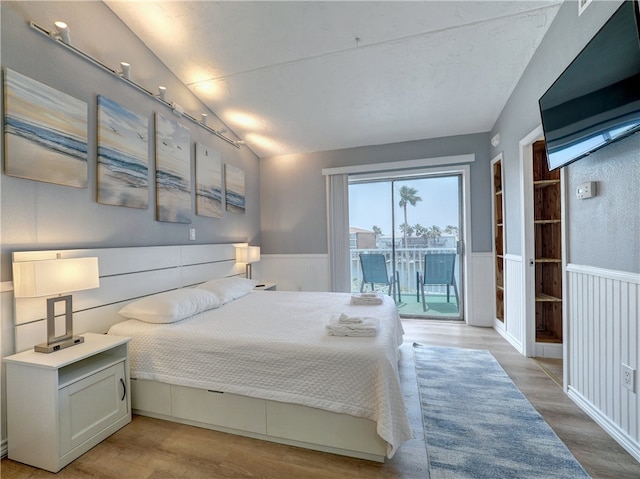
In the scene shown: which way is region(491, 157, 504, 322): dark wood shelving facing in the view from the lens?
facing to the left of the viewer

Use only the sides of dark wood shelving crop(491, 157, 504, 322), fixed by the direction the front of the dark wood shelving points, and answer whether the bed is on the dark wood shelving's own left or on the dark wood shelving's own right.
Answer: on the dark wood shelving's own left

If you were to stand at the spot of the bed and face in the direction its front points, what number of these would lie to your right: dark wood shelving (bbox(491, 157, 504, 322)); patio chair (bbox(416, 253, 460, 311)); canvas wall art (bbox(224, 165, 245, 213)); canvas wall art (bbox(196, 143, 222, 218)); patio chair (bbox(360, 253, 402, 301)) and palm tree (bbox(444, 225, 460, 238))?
0

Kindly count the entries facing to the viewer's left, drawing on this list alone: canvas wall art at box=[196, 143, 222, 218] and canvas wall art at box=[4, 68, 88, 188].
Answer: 0

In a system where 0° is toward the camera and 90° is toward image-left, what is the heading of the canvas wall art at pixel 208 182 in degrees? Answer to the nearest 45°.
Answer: approximately 315°

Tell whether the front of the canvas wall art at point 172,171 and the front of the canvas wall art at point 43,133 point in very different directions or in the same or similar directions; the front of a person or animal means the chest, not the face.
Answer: same or similar directions

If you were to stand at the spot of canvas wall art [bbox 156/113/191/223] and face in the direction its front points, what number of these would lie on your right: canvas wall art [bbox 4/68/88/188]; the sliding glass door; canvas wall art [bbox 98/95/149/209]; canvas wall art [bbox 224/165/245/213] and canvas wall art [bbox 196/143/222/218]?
2

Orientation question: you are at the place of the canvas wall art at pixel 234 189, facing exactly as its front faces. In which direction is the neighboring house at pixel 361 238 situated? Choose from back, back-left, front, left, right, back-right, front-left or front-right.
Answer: front-left

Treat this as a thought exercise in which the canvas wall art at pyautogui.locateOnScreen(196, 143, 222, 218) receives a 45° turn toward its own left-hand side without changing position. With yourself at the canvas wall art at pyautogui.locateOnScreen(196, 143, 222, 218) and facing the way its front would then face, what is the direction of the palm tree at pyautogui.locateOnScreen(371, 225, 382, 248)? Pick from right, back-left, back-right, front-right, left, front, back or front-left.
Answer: front

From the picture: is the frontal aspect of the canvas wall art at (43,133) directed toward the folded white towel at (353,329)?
yes

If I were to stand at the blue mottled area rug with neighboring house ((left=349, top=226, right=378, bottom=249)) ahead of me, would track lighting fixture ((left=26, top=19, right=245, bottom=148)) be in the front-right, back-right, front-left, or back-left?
front-left

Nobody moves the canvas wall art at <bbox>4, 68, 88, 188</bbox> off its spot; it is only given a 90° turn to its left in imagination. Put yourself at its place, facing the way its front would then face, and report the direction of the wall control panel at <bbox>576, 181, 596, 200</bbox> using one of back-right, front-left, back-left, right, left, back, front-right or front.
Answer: right

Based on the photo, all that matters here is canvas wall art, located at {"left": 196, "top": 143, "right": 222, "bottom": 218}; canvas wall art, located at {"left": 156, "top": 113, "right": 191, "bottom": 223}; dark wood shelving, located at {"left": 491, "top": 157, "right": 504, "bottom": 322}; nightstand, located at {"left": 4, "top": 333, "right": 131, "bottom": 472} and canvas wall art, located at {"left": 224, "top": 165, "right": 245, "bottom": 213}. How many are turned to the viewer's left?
1

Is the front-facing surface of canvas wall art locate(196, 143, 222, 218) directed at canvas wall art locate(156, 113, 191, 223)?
no

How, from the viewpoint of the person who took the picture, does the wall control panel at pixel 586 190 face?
facing the viewer and to the left of the viewer

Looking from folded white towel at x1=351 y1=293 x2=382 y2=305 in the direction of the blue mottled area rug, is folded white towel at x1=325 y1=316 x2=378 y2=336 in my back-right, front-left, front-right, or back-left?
front-right

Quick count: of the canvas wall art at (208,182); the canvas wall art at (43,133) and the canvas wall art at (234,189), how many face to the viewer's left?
0

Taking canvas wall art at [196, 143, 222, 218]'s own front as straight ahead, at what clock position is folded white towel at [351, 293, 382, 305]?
The folded white towel is roughly at 12 o'clock from the canvas wall art.

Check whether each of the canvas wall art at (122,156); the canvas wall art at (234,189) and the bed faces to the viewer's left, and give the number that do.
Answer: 0

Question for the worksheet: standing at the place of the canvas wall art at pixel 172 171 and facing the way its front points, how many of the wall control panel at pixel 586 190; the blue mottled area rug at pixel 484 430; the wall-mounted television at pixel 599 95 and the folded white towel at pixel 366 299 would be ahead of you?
4
